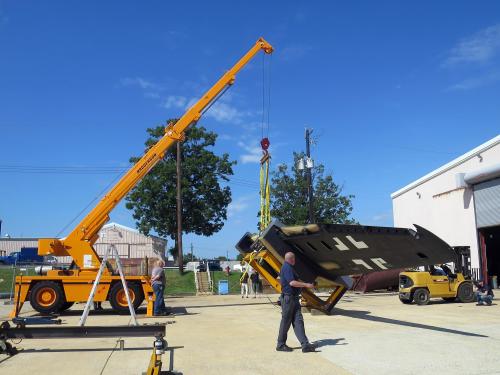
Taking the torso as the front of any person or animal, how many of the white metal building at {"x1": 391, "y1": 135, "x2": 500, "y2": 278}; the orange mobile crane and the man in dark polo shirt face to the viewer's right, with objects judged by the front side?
2

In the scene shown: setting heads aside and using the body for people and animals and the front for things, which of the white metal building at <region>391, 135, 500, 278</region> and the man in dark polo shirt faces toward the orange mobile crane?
the white metal building

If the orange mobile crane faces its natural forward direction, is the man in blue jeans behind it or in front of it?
in front

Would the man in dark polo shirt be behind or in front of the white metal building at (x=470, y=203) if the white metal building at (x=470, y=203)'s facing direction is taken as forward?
in front

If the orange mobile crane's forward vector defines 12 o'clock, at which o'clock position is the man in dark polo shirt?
The man in dark polo shirt is roughly at 2 o'clock from the orange mobile crane.

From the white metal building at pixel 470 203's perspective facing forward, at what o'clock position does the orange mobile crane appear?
The orange mobile crane is roughly at 12 o'clock from the white metal building.

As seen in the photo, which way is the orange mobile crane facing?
to the viewer's right

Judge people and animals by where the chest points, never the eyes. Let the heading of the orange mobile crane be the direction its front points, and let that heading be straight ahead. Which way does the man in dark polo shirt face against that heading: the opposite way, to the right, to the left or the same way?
the same way

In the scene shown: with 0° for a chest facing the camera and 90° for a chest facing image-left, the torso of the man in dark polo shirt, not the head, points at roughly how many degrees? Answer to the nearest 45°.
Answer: approximately 270°

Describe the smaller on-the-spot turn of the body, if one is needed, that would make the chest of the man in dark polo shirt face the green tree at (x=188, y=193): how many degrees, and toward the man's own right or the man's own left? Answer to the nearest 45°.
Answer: approximately 90° to the man's own left

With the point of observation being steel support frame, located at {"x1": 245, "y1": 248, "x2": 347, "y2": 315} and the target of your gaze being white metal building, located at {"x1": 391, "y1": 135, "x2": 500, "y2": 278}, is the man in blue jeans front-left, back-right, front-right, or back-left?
back-left

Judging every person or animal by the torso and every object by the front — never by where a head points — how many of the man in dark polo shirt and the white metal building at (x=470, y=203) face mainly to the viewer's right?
1

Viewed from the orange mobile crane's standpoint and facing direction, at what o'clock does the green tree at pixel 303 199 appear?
The green tree is roughly at 10 o'clock from the orange mobile crane.

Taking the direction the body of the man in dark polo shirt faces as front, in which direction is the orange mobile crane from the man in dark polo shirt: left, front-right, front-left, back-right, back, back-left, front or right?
back-left
